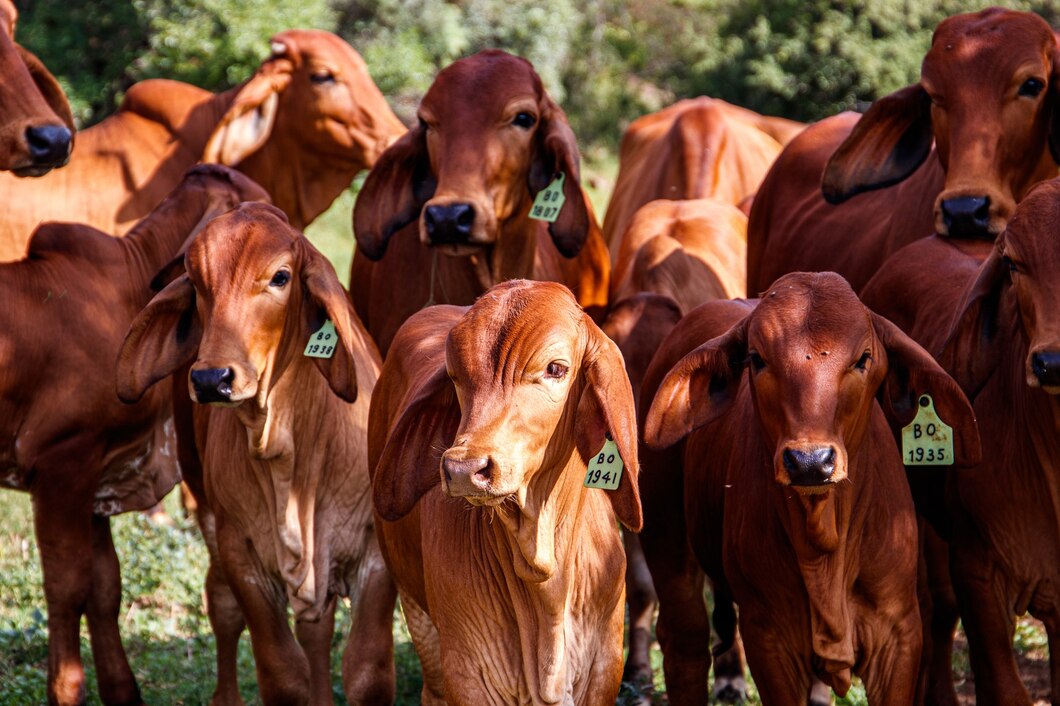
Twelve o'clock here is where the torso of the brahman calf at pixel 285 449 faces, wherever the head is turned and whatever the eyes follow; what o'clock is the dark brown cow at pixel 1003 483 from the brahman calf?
The dark brown cow is roughly at 10 o'clock from the brahman calf.

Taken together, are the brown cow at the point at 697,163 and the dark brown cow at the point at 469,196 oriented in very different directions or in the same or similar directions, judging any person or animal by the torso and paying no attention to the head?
very different directions

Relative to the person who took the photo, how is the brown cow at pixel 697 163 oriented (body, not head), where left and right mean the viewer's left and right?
facing away from the viewer

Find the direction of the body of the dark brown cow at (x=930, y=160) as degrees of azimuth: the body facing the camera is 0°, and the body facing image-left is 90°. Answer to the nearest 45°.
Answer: approximately 315°

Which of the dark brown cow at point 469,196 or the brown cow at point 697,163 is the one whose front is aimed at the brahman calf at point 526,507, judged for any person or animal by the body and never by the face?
the dark brown cow

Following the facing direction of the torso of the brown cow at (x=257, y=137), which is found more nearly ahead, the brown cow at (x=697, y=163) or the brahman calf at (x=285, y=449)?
the brown cow

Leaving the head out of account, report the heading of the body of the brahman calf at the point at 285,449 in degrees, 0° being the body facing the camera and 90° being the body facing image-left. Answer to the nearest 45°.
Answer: approximately 0°

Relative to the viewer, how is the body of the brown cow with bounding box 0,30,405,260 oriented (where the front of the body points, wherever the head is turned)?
to the viewer's right

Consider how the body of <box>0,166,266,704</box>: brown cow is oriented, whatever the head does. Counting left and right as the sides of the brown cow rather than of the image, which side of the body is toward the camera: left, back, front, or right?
right
